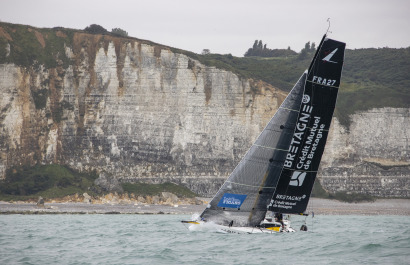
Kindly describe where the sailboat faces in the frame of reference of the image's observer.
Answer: facing the viewer and to the left of the viewer
